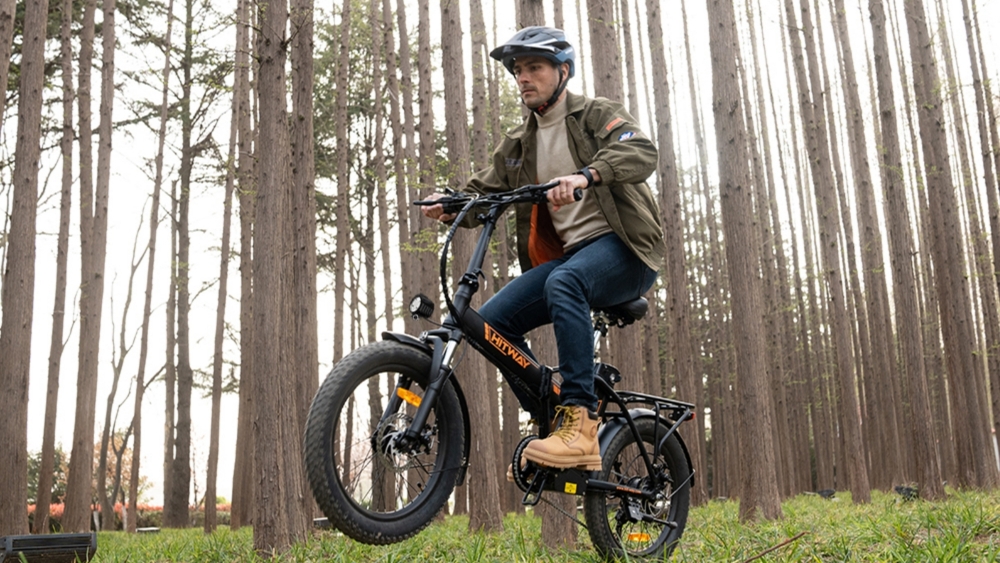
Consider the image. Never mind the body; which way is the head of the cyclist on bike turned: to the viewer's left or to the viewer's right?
to the viewer's left

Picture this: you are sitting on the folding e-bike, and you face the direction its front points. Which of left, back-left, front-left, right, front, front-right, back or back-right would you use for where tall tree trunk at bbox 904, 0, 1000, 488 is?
back

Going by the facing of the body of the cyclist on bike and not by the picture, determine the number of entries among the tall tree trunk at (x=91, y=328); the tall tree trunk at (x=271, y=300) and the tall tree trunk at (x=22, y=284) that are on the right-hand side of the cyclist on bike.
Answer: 3

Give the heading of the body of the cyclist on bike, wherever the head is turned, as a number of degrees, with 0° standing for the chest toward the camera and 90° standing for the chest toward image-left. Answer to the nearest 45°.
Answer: approximately 45°

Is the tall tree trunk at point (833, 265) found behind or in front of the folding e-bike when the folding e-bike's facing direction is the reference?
behind

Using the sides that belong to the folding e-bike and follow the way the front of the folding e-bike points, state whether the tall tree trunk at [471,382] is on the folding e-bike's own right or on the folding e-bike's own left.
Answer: on the folding e-bike's own right

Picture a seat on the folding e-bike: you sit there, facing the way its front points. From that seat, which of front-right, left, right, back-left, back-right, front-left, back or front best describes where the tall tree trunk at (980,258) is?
back

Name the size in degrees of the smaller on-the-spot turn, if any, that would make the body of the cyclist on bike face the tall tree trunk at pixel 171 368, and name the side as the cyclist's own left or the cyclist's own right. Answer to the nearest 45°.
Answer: approximately 90° to the cyclist's own right

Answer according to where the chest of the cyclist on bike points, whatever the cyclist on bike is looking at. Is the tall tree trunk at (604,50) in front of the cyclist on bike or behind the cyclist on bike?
behind

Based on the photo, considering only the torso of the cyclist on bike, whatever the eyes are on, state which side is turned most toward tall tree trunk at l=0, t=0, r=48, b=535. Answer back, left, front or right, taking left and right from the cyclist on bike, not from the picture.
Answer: right

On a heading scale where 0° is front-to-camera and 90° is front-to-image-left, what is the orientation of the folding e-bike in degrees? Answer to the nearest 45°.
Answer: approximately 45°

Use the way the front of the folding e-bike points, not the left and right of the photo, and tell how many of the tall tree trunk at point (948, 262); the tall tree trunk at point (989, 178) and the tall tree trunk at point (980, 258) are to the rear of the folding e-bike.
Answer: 3

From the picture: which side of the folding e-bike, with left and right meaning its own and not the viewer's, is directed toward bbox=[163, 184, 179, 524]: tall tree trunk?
right

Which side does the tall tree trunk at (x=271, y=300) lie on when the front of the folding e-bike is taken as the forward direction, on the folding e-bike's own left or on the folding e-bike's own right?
on the folding e-bike's own right

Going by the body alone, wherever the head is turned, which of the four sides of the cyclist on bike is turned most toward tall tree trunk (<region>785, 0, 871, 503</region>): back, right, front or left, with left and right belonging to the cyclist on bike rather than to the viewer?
back

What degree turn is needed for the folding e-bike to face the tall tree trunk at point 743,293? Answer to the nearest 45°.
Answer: approximately 180°
